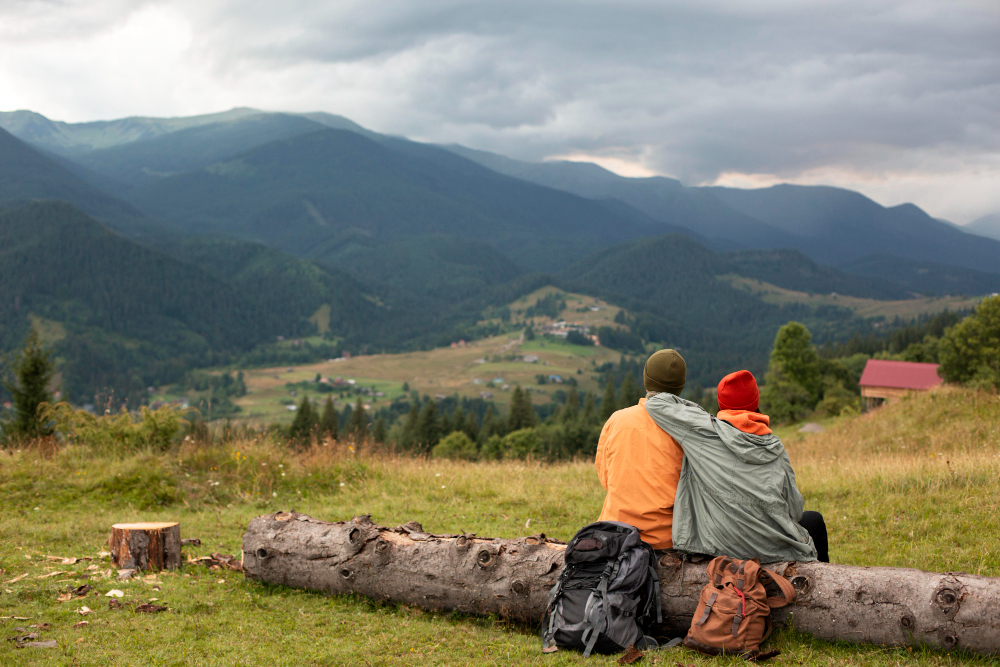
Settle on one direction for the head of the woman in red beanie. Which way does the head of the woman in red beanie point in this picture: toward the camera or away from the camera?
away from the camera

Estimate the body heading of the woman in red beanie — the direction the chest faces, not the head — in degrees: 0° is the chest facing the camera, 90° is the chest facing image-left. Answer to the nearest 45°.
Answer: approximately 180°

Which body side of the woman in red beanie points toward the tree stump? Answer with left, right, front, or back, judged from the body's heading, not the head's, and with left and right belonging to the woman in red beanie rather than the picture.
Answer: left

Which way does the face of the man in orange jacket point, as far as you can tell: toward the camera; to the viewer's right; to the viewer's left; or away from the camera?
away from the camera

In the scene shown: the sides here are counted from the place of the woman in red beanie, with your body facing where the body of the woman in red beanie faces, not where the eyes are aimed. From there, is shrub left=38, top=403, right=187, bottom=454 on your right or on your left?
on your left
